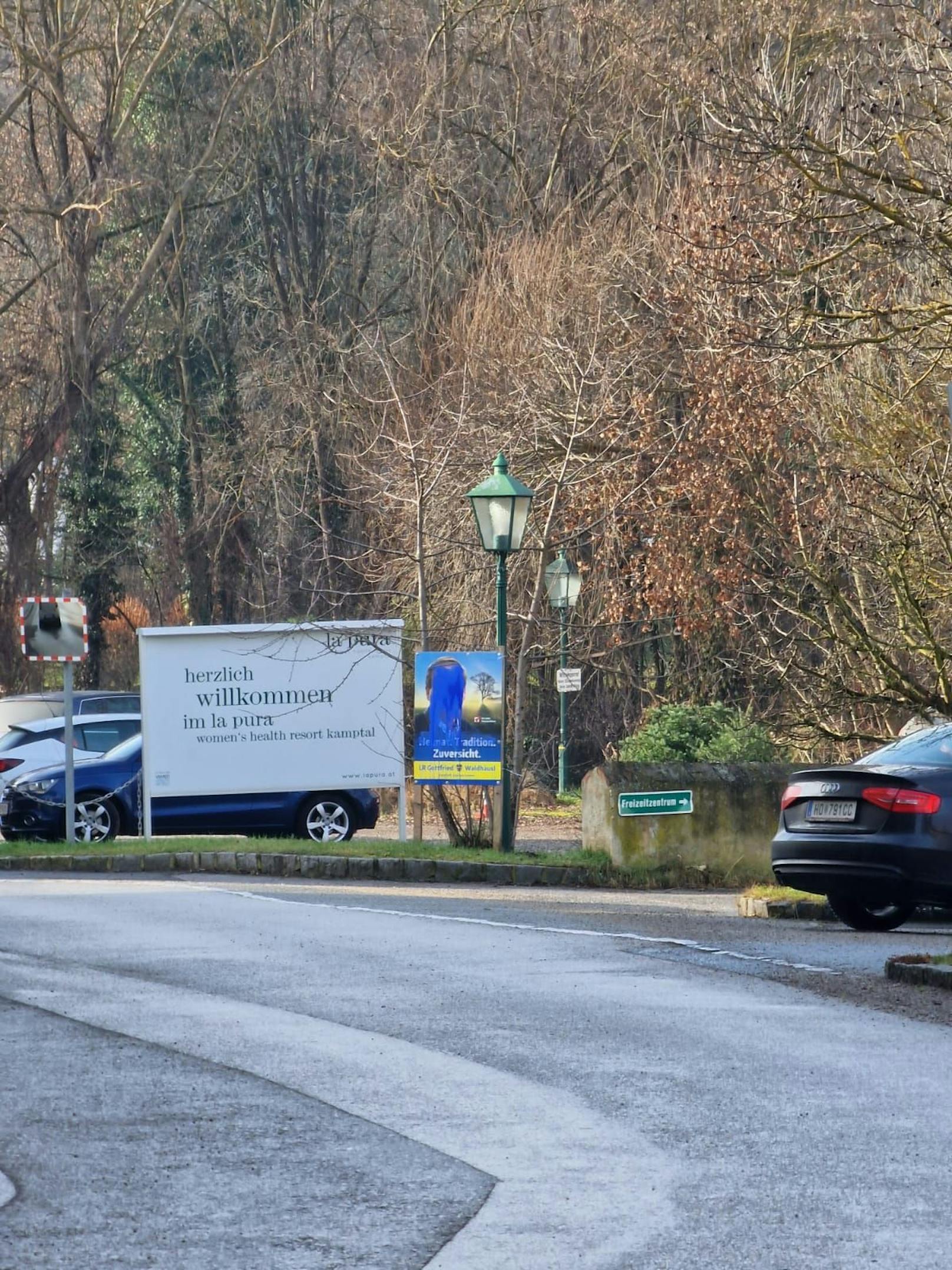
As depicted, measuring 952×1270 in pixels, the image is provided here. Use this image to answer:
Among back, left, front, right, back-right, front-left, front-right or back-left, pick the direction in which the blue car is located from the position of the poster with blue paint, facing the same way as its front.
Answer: back-right

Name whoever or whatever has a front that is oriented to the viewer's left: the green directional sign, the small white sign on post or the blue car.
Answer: the blue car

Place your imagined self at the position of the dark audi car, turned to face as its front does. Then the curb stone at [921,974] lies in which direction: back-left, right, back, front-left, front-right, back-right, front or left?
back-right

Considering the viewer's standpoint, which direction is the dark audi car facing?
facing away from the viewer and to the right of the viewer

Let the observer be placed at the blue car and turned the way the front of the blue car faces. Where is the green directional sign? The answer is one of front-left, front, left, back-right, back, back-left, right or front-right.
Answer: back-left

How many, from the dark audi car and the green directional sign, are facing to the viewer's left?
0

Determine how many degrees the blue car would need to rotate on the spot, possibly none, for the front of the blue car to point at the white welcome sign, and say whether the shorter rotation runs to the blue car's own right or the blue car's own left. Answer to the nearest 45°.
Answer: approximately 135° to the blue car's own left

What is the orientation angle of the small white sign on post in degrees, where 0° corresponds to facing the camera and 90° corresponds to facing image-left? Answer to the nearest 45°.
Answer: approximately 0°

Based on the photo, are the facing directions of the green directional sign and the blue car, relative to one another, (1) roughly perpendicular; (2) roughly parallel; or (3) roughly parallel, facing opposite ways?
roughly perpendicular

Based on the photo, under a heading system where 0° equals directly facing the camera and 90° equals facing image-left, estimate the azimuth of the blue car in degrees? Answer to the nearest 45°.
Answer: approximately 90°

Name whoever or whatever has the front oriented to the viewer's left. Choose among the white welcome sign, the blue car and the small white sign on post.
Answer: the blue car
